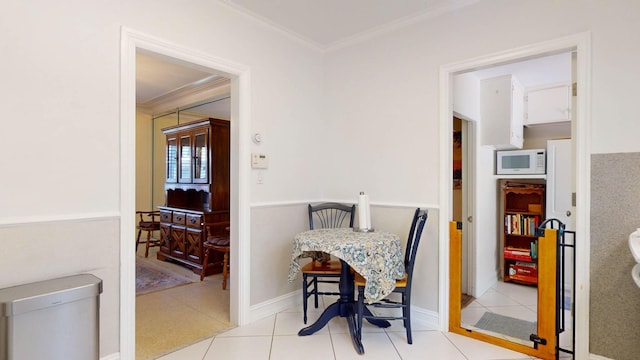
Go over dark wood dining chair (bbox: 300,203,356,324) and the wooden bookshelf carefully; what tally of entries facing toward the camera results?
2

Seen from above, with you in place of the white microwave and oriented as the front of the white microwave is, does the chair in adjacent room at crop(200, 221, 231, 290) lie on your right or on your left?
on your right

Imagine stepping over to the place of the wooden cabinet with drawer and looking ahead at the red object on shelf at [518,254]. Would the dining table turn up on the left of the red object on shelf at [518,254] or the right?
right

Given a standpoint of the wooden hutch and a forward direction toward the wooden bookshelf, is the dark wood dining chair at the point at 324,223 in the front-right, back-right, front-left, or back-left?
front-right

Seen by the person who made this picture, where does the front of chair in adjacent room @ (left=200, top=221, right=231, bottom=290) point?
facing the viewer and to the left of the viewer

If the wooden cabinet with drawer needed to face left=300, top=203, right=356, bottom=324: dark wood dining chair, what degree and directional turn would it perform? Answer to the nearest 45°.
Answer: approximately 90° to its left

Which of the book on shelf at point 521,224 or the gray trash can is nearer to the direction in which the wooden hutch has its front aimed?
the gray trash can

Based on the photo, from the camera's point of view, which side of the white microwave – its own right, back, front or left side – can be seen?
front

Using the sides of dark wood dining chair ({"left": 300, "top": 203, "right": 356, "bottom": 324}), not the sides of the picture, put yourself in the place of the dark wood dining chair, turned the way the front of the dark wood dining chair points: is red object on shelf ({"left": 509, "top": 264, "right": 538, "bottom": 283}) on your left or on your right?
on your left

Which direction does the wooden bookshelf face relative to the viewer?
toward the camera

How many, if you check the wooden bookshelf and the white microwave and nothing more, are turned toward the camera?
2

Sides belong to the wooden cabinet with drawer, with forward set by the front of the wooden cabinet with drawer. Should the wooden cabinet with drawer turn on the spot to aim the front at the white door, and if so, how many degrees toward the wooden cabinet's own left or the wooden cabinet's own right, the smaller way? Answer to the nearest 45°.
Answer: approximately 90° to the wooden cabinet's own left

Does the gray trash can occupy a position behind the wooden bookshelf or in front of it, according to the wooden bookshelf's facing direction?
in front
